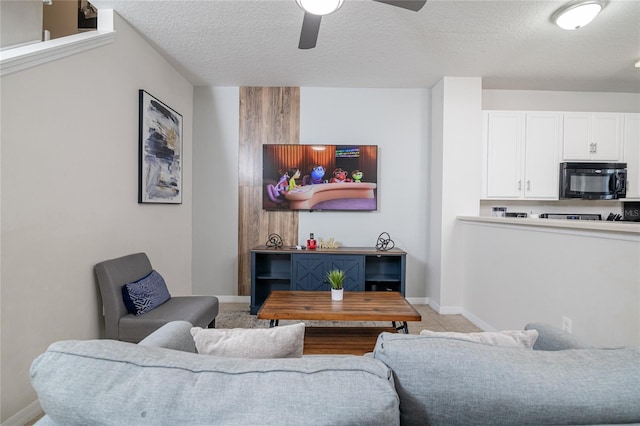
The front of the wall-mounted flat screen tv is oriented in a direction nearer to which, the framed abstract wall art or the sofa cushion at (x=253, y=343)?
the sofa cushion

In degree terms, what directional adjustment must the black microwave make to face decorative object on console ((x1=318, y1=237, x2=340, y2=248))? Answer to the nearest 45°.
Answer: approximately 45° to its right

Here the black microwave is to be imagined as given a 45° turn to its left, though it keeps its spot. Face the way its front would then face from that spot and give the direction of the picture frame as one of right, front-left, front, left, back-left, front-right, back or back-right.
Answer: right

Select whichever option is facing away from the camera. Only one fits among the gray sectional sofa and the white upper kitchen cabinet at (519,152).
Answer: the gray sectional sofa

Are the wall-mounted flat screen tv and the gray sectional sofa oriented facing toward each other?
yes

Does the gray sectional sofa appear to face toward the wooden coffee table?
yes

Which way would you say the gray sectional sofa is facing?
away from the camera

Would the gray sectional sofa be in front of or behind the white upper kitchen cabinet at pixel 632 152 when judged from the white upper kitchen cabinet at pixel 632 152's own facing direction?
in front

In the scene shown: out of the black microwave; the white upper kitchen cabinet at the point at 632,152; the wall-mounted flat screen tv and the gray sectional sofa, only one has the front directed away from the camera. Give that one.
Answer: the gray sectional sofa

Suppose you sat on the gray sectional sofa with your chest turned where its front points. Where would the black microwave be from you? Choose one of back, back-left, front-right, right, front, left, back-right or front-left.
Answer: front-right

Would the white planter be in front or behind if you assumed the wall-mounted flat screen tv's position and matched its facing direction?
in front

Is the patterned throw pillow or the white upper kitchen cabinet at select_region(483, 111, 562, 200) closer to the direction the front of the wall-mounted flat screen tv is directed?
the patterned throw pillow
